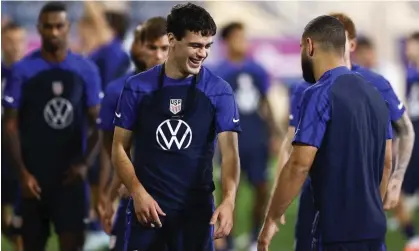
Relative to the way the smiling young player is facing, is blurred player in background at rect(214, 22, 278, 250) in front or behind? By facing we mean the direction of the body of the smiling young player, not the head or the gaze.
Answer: behind

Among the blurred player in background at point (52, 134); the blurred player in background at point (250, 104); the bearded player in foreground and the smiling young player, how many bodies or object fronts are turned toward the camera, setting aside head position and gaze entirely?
3

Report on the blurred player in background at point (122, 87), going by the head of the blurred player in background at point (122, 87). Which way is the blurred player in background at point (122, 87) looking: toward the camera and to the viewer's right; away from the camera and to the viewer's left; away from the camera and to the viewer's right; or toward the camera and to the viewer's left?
toward the camera and to the viewer's right

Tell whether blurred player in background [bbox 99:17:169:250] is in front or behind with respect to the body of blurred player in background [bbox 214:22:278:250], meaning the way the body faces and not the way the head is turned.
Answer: in front

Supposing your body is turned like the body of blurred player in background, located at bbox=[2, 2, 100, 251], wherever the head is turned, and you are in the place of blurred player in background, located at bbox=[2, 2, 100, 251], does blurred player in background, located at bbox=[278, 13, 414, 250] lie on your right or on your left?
on your left

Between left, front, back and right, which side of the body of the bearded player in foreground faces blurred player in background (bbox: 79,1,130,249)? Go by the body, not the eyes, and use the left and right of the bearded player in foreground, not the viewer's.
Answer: front

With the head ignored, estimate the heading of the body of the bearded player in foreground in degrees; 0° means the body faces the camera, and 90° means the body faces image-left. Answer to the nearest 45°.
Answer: approximately 135°

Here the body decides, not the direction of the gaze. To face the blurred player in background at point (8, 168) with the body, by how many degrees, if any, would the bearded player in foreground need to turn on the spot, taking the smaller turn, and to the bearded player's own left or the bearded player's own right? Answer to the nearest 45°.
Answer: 0° — they already face them
